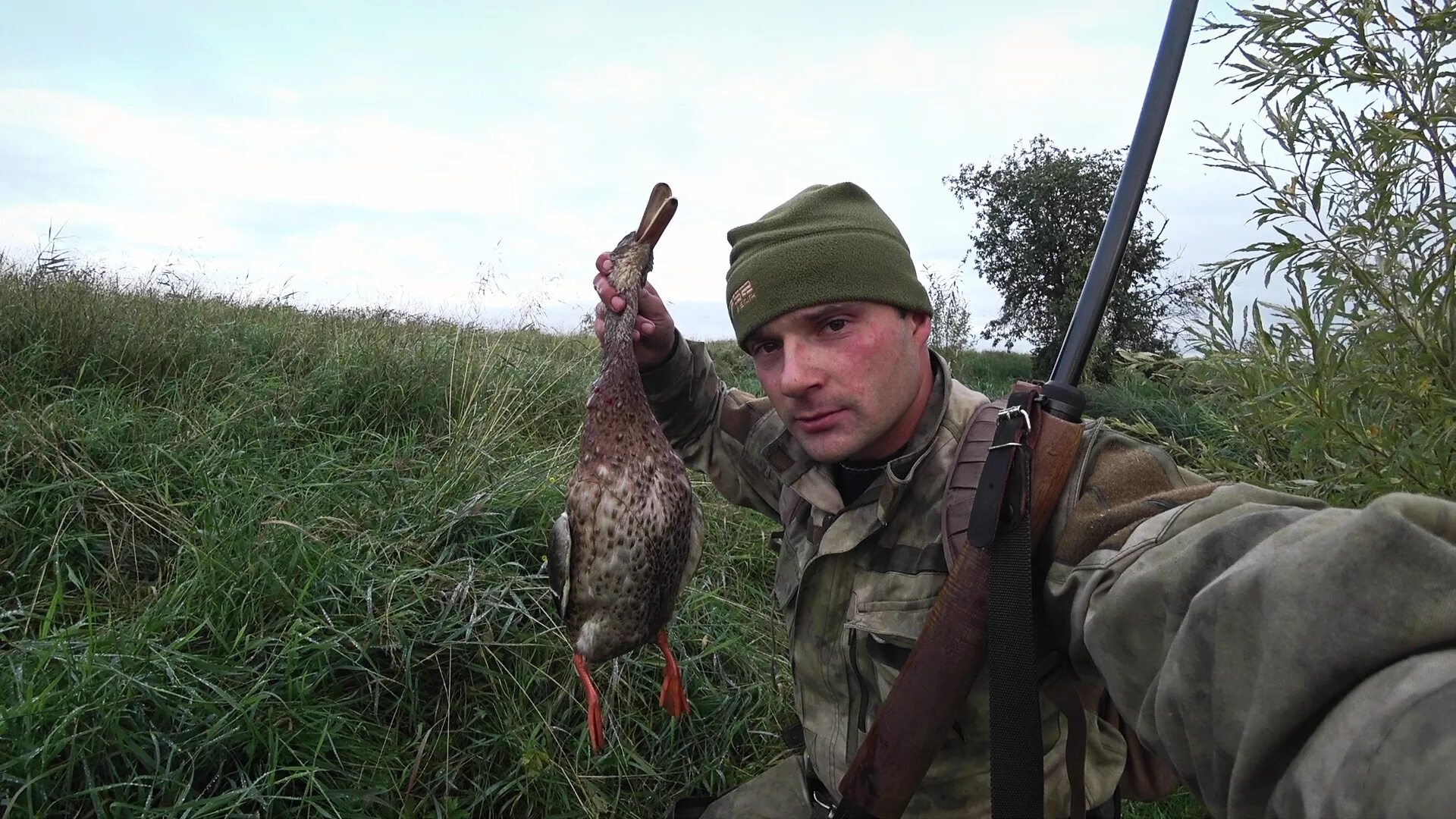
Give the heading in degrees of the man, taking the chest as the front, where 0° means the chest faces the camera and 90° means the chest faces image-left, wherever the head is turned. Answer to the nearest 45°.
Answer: approximately 45°
